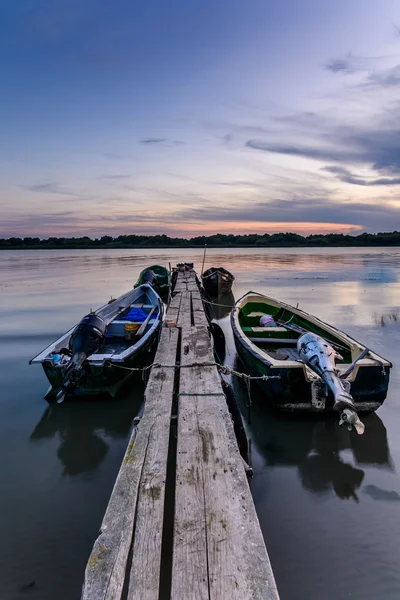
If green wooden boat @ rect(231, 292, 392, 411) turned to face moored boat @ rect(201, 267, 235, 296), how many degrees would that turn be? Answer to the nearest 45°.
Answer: approximately 45° to its right

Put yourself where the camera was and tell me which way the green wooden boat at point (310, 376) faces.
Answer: facing away from the viewer and to the left of the viewer

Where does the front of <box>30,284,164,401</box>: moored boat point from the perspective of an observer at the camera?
facing away from the viewer and to the right of the viewer

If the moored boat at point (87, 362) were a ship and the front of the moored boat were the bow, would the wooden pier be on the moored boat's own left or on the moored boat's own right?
on the moored boat's own right
